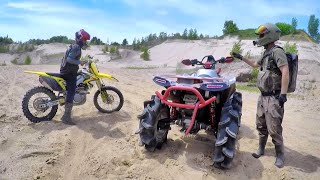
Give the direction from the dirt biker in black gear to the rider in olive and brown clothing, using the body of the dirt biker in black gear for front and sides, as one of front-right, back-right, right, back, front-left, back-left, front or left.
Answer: front-right

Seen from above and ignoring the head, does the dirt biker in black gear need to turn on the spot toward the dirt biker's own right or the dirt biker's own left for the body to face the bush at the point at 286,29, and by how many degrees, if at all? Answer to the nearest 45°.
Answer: approximately 45° to the dirt biker's own left

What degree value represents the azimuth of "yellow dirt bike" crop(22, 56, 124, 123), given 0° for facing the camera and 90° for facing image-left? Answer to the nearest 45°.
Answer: approximately 270°

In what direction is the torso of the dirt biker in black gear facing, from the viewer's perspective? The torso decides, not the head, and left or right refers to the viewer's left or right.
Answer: facing to the right of the viewer

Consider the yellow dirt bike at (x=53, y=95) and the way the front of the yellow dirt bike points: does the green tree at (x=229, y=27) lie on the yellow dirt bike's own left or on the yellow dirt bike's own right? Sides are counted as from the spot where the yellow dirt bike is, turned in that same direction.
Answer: on the yellow dirt bike's own left

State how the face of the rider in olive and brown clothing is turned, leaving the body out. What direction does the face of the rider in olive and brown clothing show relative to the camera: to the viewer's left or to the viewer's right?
to the viewer's left

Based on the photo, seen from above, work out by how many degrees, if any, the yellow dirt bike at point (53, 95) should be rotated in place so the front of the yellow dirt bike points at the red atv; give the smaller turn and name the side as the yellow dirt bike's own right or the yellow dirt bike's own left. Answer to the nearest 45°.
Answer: approximately 45° to the yellow dirt bike's own right

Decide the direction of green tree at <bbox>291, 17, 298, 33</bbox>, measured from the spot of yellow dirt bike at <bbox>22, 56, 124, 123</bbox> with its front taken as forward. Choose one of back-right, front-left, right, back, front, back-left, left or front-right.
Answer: front-left
